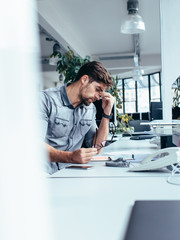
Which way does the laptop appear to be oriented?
away from the camera

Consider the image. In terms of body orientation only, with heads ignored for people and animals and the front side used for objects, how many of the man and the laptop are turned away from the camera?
1

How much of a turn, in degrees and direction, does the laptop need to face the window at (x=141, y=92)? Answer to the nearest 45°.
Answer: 0° — it already faces it

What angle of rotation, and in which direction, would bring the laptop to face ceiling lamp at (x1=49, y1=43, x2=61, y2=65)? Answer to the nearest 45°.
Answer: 0° — it already faces it

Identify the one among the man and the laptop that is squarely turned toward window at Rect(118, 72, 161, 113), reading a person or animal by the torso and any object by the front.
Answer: the laptop

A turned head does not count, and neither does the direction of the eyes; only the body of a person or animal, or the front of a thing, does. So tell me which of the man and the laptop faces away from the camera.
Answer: the laptop

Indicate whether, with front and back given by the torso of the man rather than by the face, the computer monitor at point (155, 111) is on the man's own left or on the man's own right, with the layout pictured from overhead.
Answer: on the man's own left

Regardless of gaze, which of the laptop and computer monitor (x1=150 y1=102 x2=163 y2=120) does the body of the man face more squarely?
the laptop

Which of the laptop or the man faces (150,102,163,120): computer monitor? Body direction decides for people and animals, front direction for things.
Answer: the laptop
